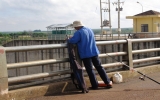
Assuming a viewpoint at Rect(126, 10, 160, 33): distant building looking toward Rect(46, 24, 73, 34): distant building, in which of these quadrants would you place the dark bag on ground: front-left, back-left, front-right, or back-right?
back-left

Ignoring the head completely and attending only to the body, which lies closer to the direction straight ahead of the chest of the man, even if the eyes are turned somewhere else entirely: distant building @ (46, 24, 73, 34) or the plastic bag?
the distant building

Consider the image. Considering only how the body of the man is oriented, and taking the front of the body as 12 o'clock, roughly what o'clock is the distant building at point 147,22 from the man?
The distant building is roughly at 2 o'clock from the man.

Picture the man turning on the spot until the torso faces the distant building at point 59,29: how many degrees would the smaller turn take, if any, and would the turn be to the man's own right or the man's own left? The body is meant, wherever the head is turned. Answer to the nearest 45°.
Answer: approximately 45° to the man's own right

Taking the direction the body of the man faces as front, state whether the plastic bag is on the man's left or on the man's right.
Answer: on the man's right

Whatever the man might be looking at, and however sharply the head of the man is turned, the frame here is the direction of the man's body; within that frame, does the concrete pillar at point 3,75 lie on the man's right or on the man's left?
on the man's left

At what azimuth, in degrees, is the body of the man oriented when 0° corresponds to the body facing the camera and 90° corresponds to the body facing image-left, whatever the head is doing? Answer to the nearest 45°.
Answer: approximately 135°
